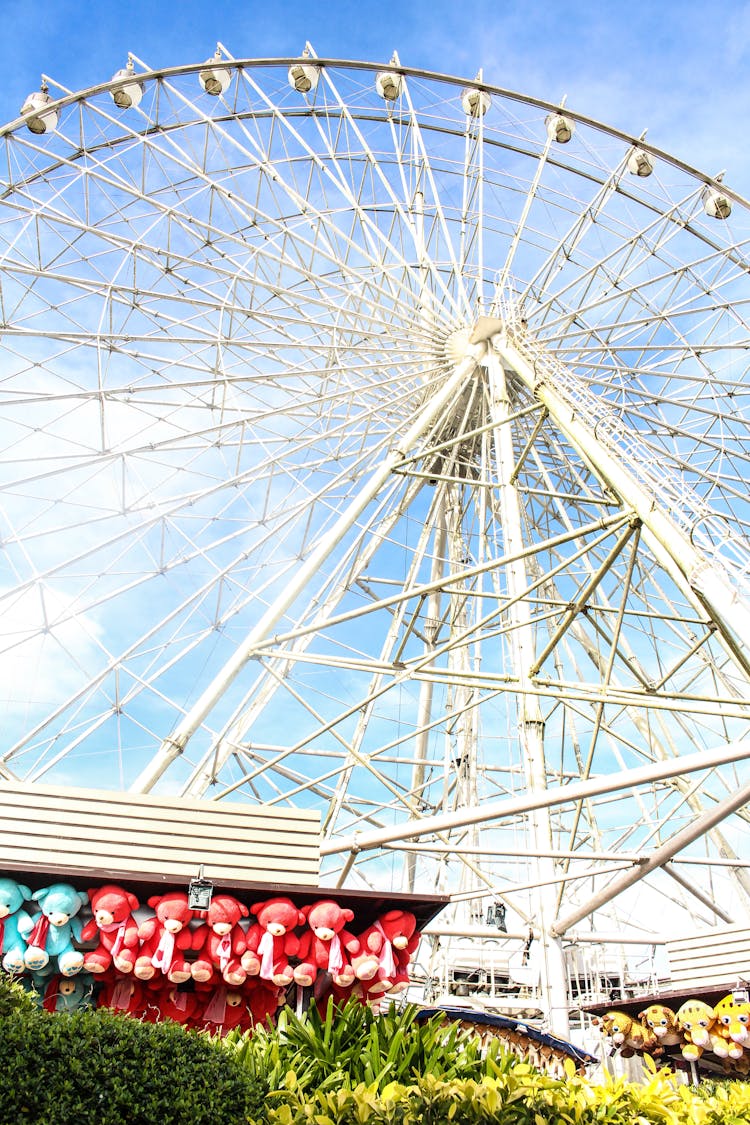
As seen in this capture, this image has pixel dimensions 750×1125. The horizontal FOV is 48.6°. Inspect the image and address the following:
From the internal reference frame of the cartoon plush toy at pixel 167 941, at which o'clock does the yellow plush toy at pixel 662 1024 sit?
The yellow plush toy is roughly at 8 o'clock from the cartoon plush toy.

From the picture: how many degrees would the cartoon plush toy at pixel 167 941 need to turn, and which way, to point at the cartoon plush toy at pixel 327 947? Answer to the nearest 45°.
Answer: approximately 90° to its left

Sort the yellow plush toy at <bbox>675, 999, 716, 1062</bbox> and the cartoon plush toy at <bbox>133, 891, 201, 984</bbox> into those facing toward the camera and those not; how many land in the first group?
2

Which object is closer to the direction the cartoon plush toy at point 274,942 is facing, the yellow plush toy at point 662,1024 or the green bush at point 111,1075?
the green bush

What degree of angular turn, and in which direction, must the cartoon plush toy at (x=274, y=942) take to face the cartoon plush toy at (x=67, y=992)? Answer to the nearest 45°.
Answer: approximately 90° to its right

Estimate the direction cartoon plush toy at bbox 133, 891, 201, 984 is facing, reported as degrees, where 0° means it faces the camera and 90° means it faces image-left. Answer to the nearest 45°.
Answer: approximately 0°
